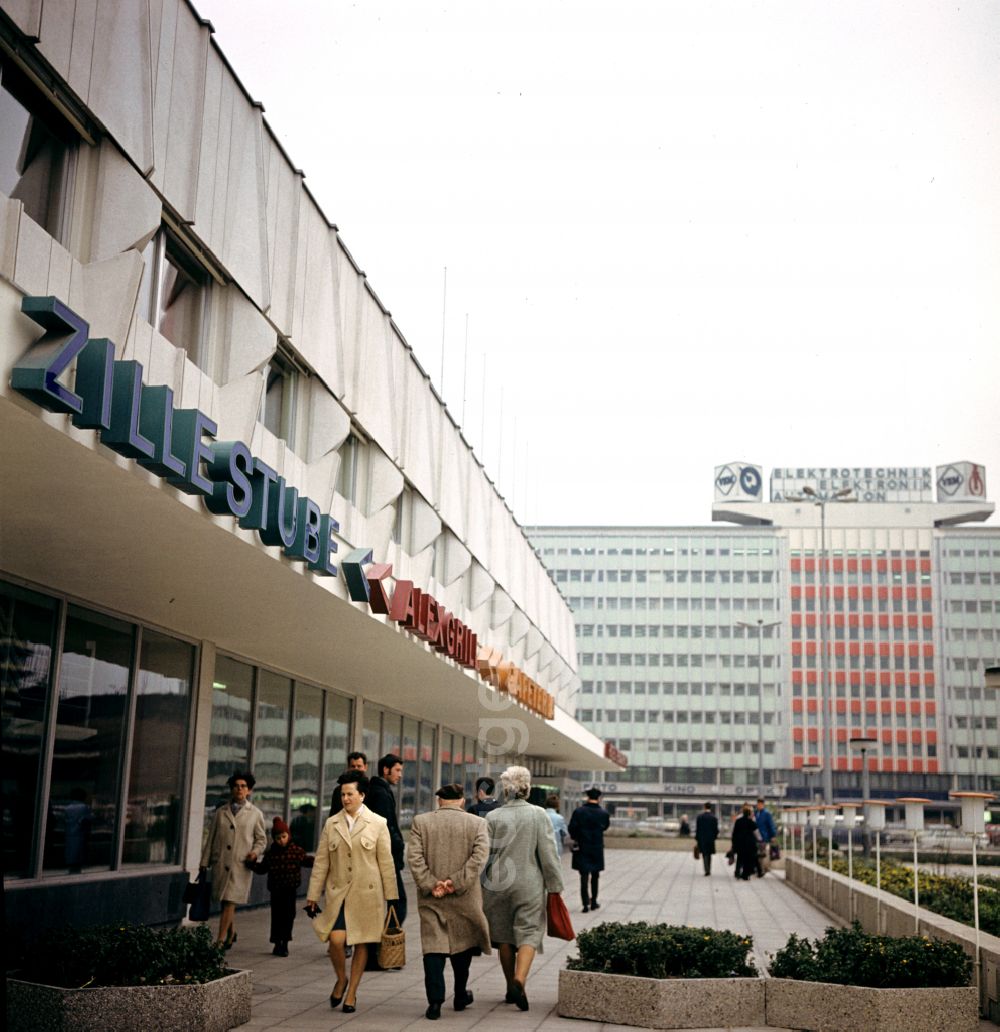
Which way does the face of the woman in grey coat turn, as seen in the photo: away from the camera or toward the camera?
away from the camera

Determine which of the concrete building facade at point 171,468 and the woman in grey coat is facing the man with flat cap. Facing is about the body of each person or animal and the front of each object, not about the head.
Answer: the concrete building facade

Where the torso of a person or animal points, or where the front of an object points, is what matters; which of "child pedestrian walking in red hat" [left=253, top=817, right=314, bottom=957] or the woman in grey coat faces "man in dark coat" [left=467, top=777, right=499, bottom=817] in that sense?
the woman in grey coat

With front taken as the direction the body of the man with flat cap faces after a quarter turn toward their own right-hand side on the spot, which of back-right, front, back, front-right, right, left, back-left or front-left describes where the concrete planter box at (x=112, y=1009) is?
back-right

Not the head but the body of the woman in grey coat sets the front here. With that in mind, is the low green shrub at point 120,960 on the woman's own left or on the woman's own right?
on the woman's own left

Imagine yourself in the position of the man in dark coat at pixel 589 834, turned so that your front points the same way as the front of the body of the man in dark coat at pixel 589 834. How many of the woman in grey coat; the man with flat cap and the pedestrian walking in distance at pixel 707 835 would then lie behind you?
2

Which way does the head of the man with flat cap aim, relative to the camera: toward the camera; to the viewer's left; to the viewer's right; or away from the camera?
away from the camera

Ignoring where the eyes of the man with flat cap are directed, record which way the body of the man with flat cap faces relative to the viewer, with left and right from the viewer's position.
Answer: facing away from the viewer

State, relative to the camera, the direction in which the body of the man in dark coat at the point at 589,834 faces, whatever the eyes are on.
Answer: away from the camera

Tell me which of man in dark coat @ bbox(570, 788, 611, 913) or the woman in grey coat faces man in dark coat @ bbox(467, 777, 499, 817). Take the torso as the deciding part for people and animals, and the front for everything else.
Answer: the woman in grey coat

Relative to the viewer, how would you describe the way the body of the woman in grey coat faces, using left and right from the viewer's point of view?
facing away from the viewer
